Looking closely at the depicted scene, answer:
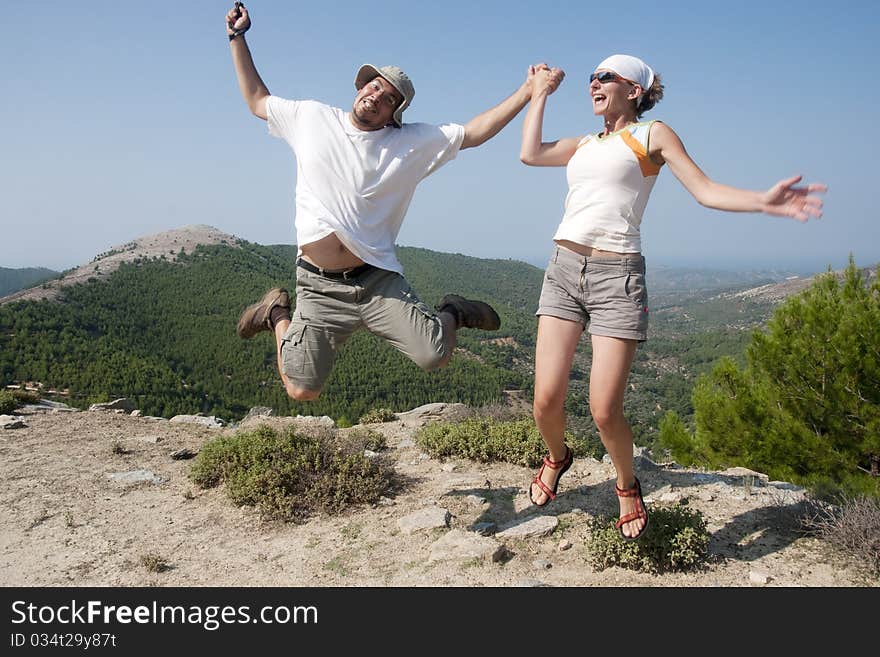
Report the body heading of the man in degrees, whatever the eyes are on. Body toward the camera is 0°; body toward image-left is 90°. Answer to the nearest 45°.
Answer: approximately 0°

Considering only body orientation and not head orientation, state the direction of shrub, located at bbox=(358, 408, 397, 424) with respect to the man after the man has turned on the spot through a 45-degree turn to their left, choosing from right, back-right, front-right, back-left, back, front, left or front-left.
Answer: back-left

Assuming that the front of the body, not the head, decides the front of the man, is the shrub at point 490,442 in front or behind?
behind

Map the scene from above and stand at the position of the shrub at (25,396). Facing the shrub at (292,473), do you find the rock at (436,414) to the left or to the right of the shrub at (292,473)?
left

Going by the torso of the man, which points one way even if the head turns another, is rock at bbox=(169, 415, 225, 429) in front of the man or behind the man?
behind

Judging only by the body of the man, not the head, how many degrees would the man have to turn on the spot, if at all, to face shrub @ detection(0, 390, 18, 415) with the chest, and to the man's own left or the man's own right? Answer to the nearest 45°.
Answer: approximately 135° to the man's own right
